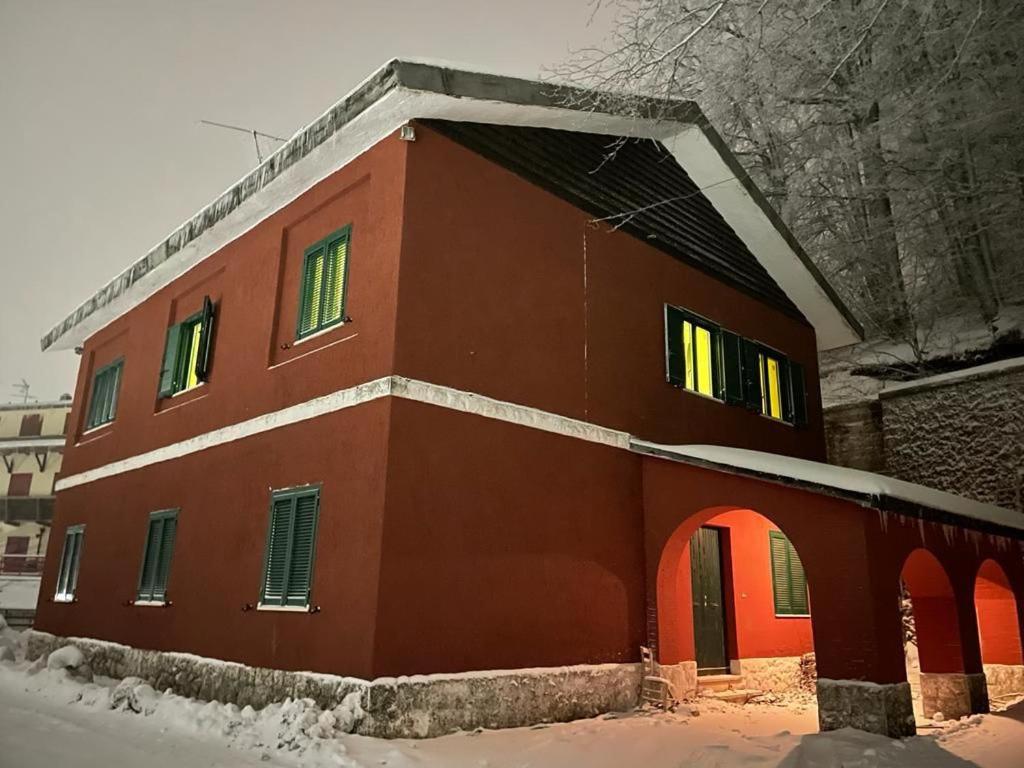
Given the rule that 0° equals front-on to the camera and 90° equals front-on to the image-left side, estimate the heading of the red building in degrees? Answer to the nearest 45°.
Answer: approximately 315°

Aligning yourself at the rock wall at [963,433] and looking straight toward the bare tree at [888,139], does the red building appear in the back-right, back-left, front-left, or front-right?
back-left

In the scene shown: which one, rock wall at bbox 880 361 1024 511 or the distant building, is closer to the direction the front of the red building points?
the rock wall

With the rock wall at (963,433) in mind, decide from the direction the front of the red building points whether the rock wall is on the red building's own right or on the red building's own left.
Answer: on the red building's own left

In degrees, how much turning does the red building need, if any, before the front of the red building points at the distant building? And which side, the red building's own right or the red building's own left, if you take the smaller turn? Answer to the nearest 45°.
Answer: approximately 180°

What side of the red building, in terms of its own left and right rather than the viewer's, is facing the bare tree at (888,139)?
left

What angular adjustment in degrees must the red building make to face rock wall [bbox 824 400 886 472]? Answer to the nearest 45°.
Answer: approximately 90° to its left
